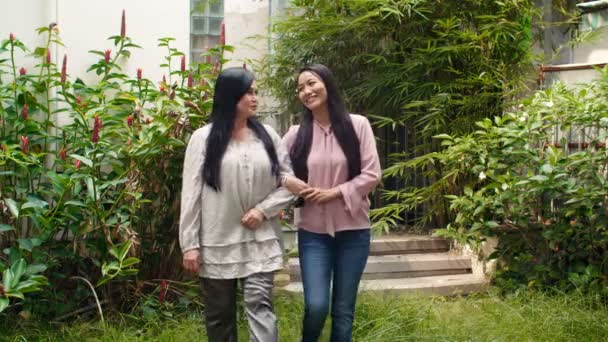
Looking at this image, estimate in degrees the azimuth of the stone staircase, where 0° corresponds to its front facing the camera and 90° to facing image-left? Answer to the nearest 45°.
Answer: approximately 0°

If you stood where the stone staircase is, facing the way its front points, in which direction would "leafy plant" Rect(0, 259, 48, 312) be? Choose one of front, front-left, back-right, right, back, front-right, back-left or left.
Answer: front-right

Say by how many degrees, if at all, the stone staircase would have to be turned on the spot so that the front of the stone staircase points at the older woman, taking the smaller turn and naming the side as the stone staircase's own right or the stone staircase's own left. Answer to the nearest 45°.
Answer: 0° — it already faces them

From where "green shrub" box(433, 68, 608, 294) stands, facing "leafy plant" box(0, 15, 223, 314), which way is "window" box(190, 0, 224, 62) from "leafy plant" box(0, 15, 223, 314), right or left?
right

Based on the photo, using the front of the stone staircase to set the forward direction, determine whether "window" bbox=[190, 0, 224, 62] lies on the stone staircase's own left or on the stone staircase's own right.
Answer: on the stone staircase's own right

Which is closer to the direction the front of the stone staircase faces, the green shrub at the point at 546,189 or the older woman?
the older woman

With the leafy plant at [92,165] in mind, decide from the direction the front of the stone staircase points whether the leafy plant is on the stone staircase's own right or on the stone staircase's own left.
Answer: on the stone staircase's own right

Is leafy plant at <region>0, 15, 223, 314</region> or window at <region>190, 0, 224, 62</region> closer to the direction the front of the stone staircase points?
the leafy plant

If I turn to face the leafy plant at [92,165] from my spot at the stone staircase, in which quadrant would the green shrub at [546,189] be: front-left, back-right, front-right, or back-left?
back-left

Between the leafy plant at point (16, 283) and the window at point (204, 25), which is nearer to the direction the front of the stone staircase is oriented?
the leafy plant

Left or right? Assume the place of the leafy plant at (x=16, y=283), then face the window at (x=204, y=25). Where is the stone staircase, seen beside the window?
right
